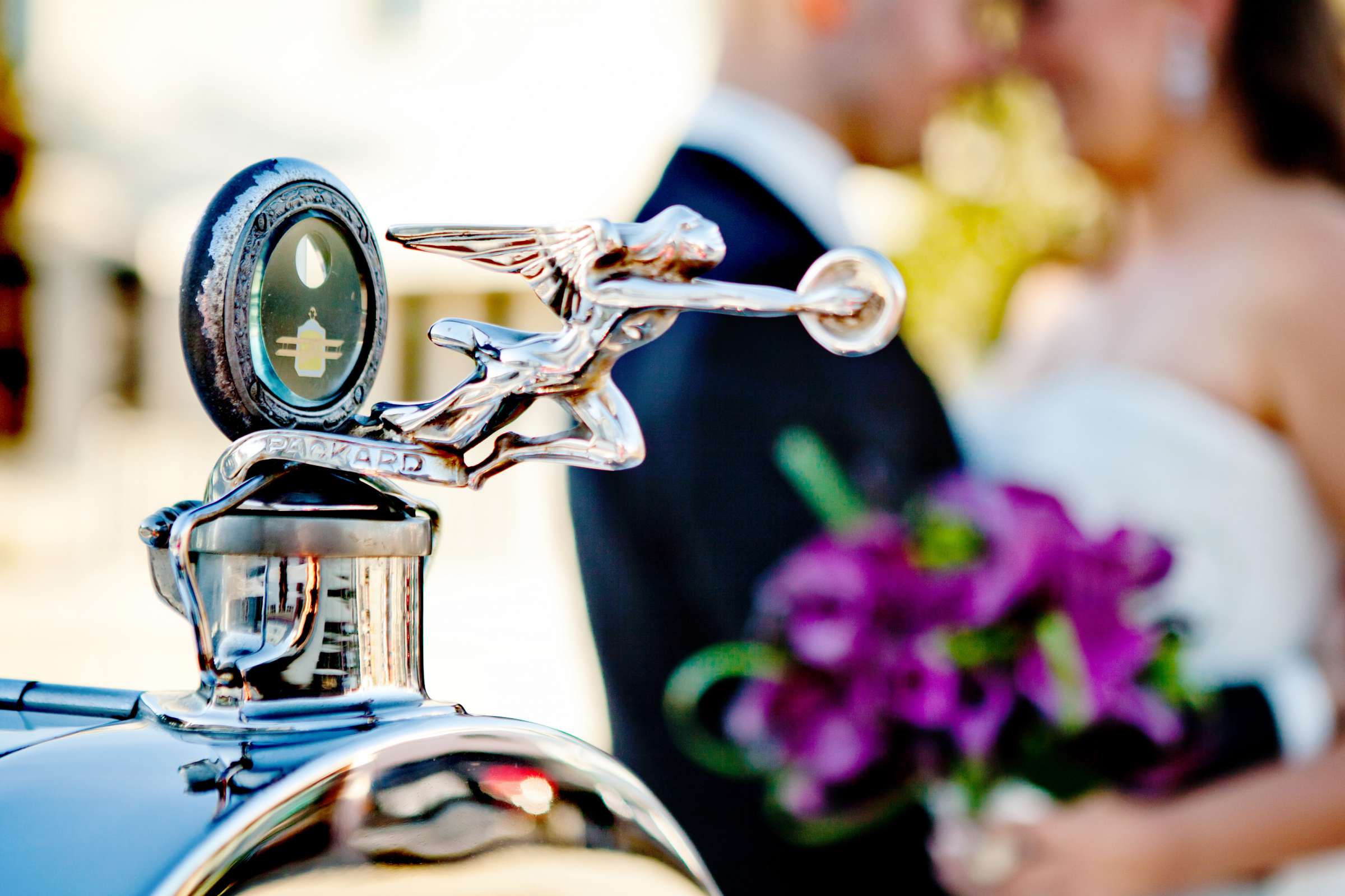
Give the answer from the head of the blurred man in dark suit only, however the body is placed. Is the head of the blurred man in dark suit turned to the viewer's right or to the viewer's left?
to the viewer's right

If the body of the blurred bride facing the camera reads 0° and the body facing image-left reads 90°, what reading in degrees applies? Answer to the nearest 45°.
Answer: approximately 45°

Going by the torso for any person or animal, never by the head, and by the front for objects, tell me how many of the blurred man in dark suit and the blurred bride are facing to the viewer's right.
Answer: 1

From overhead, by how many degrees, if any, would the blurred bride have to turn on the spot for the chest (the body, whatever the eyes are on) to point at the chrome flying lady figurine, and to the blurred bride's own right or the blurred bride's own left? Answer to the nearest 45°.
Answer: approximately 45° to the blurred bride's own left

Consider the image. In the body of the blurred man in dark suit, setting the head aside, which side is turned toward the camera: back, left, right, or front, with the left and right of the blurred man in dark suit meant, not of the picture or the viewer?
right

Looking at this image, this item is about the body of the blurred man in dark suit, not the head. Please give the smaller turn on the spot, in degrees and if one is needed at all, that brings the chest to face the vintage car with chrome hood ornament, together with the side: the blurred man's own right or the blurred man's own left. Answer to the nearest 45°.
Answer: approximately 90° to the blurred man's own right

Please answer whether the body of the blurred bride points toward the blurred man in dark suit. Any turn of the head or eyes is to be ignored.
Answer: yes

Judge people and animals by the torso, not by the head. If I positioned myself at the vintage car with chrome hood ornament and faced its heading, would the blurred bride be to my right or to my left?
on my left

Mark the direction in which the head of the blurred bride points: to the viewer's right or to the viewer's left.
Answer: to the viewer's left

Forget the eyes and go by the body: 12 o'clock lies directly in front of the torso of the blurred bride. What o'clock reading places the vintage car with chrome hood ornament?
The vintage car with chrome hood ornament is roughly at 11 o'clock from the blurred bride.

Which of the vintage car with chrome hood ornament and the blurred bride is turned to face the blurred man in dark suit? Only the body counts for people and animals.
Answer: the blurred bride

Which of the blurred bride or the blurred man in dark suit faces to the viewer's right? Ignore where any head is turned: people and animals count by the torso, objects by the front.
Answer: the blurred man in dark suit
